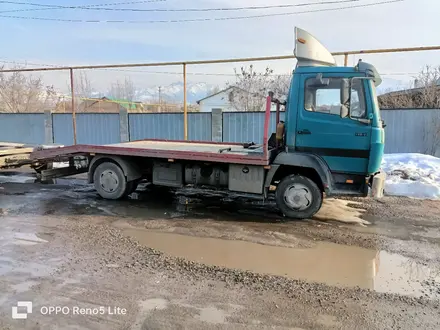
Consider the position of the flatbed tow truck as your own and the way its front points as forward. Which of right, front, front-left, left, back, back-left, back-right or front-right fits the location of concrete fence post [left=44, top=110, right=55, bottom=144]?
back-left

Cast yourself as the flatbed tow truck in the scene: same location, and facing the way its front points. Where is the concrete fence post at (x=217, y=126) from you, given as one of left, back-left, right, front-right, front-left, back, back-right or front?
left

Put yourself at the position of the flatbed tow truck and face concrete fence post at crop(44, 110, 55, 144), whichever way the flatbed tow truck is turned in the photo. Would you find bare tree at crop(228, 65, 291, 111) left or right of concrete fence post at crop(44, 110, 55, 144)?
right

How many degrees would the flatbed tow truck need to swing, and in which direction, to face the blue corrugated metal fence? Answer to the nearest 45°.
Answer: approximately 90° to its left

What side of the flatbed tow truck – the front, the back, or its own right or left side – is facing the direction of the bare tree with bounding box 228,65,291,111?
left

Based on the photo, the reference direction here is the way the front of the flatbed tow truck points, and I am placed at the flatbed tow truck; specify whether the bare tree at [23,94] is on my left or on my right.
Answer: on my left

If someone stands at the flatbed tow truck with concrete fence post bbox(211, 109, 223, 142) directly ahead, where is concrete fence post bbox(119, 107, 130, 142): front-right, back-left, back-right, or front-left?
front-left

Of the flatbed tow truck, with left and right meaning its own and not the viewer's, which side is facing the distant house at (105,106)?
left

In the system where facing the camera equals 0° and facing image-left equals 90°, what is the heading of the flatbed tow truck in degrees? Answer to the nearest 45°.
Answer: approximately 270°

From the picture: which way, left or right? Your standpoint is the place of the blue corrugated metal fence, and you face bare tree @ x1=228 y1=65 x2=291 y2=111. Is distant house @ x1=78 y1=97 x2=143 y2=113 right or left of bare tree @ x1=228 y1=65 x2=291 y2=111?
left

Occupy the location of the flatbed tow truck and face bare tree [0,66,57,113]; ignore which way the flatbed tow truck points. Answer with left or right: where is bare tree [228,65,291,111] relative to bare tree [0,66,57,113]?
right
